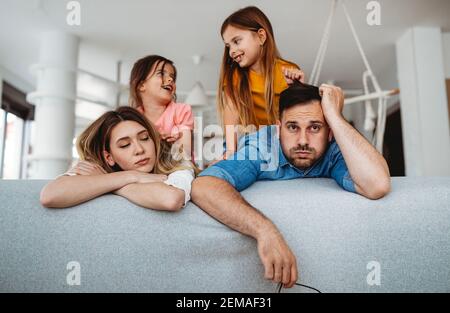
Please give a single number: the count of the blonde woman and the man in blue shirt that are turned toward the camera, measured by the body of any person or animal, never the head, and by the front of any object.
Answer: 2

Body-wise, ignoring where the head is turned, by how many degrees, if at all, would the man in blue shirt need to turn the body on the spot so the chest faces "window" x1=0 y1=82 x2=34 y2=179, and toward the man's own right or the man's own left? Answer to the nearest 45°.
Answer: approximately 135° to the man's own right

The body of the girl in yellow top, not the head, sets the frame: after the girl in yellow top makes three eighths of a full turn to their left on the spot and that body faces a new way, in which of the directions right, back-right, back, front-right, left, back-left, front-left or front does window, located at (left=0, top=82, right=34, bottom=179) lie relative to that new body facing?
back-left

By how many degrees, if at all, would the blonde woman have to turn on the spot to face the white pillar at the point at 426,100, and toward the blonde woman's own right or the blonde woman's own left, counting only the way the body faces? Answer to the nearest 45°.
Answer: approximately 135° to the blonde woman's own left

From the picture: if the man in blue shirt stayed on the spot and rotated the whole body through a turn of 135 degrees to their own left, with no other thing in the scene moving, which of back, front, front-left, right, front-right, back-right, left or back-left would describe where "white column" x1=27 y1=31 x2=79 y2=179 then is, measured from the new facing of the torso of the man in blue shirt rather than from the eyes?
left

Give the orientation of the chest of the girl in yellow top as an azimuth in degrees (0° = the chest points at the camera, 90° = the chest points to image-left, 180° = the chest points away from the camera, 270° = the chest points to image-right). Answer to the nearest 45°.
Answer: approximately 45°

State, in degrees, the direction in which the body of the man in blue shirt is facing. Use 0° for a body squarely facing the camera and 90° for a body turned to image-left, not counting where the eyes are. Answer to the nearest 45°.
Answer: approximately 0°

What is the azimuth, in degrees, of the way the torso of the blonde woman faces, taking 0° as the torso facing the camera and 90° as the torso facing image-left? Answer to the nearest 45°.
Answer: approximately 0°
